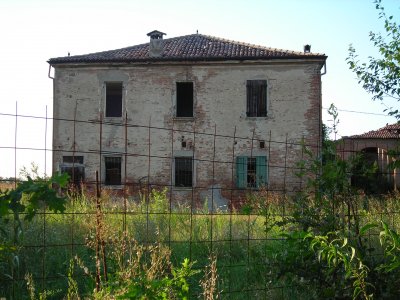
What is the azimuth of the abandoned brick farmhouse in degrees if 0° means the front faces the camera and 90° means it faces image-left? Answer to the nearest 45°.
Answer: approximately 0°

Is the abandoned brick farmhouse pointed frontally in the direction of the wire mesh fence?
yes
